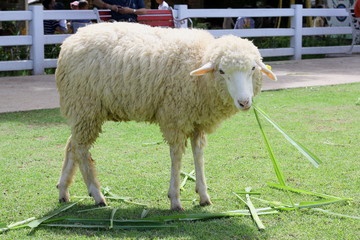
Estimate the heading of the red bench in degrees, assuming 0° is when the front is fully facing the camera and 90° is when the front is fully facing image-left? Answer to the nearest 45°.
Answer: approximately 0°

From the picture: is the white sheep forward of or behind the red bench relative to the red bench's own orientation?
forward
